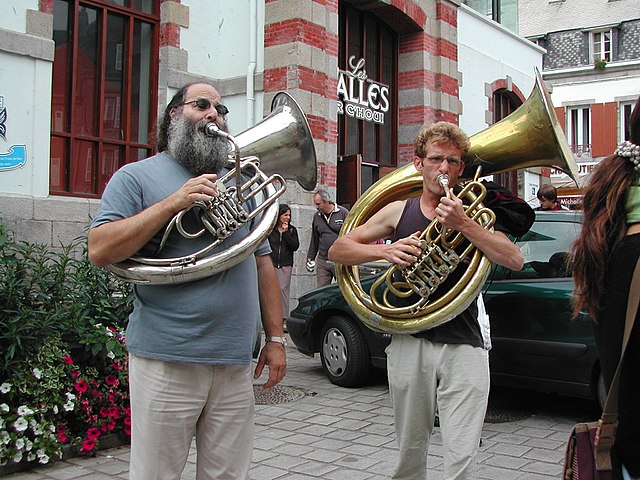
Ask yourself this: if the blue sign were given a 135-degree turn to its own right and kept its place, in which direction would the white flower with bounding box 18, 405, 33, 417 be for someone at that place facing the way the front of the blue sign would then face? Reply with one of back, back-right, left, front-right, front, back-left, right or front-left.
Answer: back-left

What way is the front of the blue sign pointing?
toward the camera

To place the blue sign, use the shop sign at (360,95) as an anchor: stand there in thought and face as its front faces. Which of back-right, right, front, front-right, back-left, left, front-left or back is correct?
right

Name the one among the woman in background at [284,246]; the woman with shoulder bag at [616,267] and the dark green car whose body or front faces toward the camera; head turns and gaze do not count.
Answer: the woman in background at [284,246]

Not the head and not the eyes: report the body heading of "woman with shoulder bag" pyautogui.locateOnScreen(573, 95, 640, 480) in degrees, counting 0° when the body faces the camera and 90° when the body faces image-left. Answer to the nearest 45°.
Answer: approximately 225°

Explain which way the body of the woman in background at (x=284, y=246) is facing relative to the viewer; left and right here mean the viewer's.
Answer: facing the viewer

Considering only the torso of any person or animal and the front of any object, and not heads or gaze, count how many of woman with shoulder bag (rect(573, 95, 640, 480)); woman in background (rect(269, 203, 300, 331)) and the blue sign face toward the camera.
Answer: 2

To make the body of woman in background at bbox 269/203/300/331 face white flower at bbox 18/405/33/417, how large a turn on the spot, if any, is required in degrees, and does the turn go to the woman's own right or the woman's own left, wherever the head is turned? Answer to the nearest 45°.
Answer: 0° — they already face it

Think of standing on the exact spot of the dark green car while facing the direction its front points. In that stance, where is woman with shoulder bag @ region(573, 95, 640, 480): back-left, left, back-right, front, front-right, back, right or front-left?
back-left

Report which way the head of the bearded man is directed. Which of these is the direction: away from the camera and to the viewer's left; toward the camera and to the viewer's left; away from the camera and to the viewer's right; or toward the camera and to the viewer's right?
toward the camera and to the viewer's right

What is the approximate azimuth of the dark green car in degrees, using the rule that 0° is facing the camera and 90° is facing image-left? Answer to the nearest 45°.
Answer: approximately 135°

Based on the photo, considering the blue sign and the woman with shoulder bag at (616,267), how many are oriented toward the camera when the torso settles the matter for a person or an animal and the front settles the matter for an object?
1

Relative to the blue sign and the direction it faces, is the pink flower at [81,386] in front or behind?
in front
